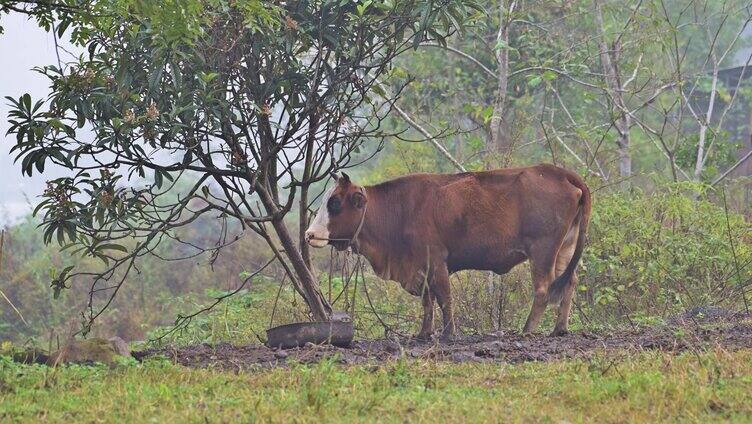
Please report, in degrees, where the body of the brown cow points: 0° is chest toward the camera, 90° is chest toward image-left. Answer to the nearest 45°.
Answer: approximately 90°
